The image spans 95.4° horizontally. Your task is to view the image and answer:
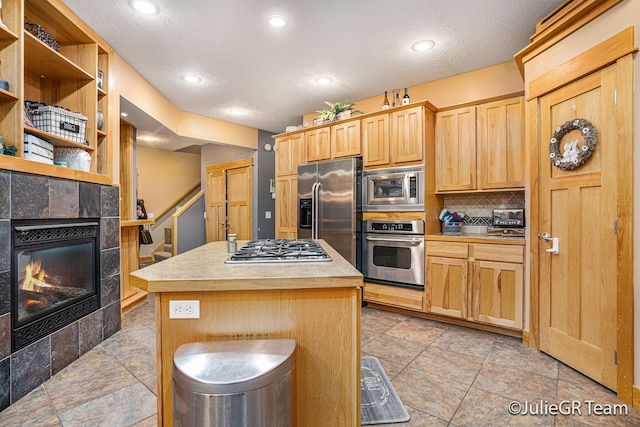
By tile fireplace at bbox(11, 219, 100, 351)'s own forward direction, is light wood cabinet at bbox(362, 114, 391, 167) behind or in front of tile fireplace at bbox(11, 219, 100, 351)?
in front

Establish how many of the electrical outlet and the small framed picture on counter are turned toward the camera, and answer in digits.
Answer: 2

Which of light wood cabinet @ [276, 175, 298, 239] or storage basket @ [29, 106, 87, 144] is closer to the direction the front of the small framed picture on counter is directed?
the storage basket

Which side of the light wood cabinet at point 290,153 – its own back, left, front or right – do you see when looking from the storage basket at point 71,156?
front

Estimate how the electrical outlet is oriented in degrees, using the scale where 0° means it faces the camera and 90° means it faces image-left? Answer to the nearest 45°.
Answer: approximately 0°

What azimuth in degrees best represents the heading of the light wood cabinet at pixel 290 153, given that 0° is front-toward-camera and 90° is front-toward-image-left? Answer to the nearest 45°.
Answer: approximately 45°

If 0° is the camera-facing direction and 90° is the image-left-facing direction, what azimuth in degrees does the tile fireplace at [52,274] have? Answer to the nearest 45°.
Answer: approximately 315°

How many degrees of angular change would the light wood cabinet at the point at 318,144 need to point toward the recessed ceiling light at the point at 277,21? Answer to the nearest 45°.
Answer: approximately 45° to its left

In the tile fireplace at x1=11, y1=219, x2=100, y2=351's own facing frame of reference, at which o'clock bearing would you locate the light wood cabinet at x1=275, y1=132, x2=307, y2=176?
The light wood cabinet is roughly at 10 o'clock from the tile fireplace.

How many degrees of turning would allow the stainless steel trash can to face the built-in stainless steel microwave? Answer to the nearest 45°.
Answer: approximately 135° to its left

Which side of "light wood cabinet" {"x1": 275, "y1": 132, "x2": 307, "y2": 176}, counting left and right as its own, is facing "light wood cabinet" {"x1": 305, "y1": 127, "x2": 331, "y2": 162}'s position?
left
